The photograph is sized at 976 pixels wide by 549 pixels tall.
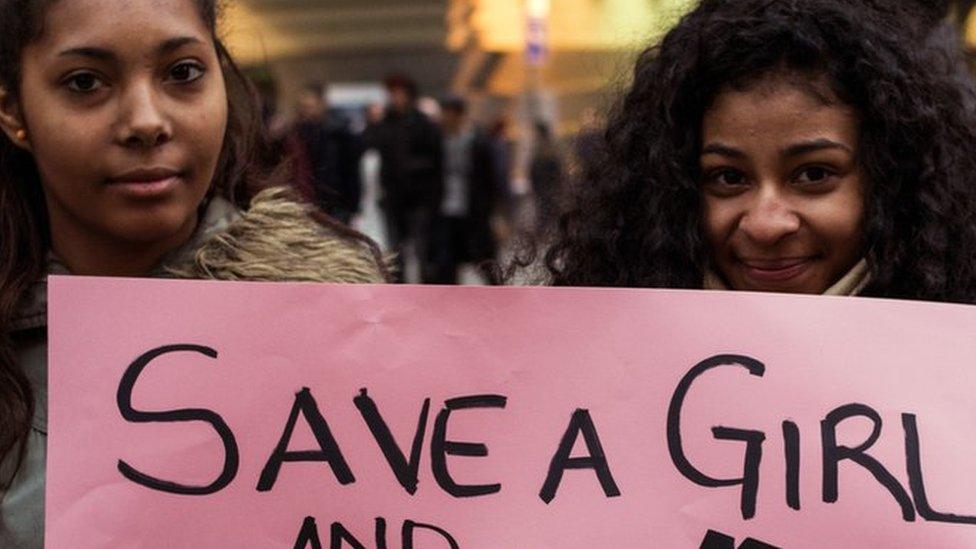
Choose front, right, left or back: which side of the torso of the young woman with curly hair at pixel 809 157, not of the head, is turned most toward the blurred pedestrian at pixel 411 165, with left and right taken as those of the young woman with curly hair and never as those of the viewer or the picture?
back

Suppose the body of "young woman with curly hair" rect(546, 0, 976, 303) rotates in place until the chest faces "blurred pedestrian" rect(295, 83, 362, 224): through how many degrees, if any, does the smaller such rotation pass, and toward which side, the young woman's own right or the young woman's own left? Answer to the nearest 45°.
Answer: approximately 135° to the young woman's own right

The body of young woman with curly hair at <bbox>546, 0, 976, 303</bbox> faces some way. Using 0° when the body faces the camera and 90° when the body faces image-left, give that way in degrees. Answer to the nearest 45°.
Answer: approximately 0°

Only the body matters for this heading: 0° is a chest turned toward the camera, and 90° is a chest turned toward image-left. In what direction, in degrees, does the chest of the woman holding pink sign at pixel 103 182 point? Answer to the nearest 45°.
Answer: approximately 0°

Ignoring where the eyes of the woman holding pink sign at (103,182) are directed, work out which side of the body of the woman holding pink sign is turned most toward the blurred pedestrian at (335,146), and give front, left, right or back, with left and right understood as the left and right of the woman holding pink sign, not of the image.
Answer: back

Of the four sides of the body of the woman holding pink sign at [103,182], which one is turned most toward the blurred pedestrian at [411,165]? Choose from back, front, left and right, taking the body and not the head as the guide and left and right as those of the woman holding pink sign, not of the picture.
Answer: back

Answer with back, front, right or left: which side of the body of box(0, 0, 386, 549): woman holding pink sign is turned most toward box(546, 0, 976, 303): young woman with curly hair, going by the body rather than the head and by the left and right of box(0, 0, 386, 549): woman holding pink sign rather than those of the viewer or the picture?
left

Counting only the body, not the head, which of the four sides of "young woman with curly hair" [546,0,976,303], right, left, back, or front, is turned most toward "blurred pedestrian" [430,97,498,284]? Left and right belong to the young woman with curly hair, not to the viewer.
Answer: back

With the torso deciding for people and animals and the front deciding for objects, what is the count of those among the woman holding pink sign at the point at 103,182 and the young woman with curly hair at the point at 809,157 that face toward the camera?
2

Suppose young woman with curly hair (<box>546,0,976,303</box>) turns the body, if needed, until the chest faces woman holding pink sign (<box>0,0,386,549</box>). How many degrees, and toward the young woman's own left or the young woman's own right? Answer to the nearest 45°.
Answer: approximately 90° to the young woman's own right
